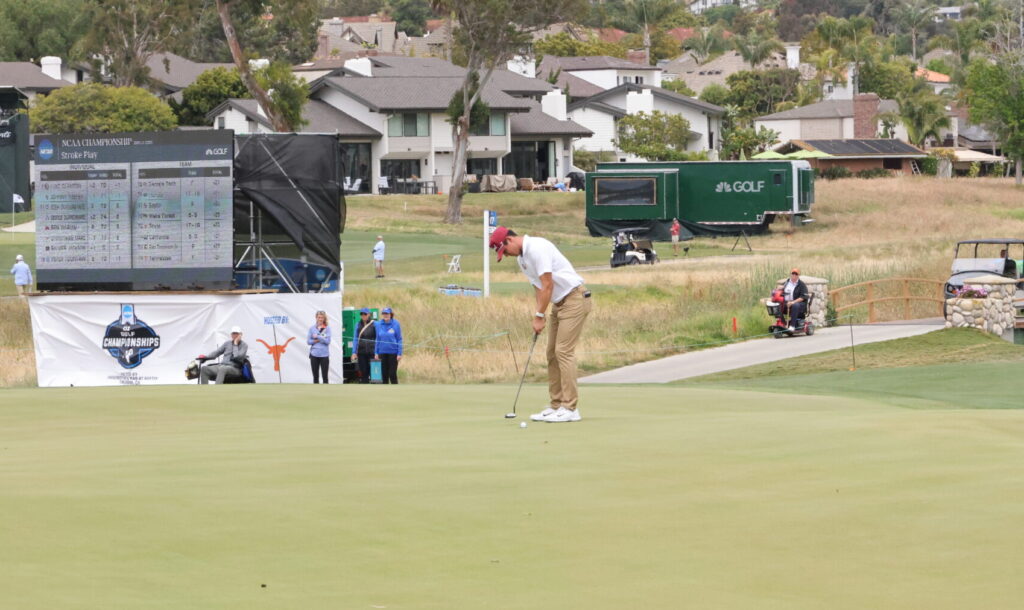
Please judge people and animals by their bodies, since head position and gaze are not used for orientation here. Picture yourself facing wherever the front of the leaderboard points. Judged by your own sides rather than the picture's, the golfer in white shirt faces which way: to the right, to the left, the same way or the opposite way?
to the right

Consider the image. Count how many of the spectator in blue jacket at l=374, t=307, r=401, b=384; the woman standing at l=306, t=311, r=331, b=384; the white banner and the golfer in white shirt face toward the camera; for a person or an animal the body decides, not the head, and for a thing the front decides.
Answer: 3

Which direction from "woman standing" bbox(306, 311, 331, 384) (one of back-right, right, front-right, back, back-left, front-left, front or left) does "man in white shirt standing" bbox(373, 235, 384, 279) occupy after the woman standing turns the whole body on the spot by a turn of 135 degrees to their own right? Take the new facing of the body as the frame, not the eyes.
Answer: front-right

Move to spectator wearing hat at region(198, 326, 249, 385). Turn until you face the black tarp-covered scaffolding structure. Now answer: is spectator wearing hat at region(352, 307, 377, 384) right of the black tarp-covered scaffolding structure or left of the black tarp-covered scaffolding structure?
right

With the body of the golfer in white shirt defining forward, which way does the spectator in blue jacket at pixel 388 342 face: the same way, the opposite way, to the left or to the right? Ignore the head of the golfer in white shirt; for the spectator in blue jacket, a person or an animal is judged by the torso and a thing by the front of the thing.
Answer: to the left

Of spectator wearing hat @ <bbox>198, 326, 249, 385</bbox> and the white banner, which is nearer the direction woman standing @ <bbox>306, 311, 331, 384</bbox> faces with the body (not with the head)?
the spectator wearing hat

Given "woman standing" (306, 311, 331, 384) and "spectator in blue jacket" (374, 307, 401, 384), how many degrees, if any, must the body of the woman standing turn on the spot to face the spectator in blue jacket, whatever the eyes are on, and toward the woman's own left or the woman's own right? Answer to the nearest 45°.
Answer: approximately 45° to the woman's own left

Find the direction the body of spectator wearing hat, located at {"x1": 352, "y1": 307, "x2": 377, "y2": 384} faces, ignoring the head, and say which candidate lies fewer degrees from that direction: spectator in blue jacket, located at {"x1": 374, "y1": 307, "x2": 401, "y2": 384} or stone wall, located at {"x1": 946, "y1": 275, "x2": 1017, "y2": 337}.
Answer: the spectator in blue jacket

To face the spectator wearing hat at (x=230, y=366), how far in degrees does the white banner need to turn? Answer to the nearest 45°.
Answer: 0° — it already faces them

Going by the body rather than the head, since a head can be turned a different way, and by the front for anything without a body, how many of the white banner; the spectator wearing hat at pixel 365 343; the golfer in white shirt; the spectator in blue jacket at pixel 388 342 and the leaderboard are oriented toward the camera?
4

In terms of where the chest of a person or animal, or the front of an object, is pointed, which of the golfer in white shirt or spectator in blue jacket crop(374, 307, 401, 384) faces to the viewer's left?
the golfer in white shirt

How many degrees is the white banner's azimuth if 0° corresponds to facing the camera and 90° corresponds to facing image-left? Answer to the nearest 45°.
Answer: approximately 0°

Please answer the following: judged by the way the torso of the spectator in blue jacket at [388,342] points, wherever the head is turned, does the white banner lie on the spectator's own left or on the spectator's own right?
on the spectator's own right

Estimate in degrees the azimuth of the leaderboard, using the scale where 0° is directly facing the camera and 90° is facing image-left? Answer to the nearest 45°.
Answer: approximately 0°

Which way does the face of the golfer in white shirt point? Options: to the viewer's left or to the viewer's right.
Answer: to the viewer's left

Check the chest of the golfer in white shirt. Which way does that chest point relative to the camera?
to the viewer's left
